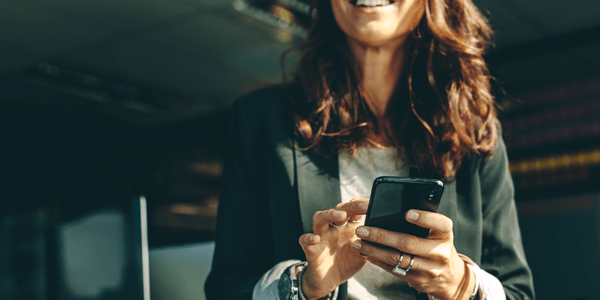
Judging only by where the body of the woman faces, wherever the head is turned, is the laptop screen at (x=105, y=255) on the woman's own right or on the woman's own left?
on the woman's own right

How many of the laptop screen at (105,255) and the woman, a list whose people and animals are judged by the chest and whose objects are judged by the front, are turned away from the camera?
0

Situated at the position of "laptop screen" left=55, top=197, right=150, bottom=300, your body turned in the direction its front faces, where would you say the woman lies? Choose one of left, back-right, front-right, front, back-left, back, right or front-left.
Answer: left

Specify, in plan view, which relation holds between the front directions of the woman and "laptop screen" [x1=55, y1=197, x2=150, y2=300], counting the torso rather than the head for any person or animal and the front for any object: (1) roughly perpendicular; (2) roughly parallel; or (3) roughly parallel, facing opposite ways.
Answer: roughly parallel

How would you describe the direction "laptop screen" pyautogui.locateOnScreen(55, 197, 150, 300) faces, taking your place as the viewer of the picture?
facing the viewer and to the left of the viewer

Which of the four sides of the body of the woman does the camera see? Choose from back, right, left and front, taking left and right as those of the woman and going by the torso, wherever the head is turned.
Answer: front
